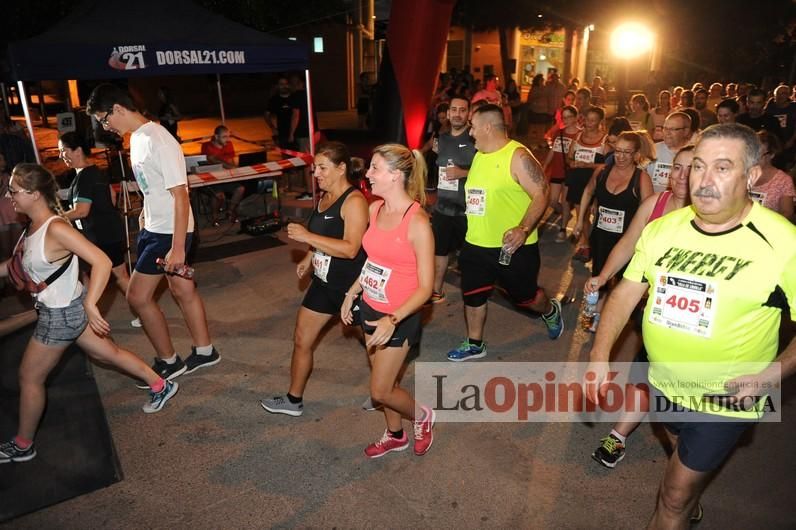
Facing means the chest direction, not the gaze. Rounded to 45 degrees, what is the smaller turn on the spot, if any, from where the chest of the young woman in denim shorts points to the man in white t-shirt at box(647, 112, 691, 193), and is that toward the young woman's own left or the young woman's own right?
approximately 180°

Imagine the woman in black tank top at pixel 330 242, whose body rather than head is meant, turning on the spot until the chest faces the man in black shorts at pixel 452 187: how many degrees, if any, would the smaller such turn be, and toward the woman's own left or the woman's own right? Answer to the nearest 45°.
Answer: approximately 180°

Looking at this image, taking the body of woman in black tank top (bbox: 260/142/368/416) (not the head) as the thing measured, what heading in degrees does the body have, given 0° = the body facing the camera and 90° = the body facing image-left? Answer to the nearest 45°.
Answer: approximately 45°

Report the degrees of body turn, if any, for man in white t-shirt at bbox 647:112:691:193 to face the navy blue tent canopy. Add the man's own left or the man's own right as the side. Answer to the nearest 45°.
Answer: approximately 45° to the man's own right

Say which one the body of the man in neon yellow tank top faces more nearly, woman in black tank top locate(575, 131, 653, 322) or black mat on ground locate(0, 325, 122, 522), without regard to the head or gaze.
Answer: the black mat on ground

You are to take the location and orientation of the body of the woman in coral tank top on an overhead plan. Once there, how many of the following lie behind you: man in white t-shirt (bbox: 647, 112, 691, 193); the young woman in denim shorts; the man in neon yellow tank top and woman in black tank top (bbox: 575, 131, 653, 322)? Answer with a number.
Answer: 3

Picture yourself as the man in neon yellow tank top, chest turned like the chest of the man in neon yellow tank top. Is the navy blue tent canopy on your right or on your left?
on your right

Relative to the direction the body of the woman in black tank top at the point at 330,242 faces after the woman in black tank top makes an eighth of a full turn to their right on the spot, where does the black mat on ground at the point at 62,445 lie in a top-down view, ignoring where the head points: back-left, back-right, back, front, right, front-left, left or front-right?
front

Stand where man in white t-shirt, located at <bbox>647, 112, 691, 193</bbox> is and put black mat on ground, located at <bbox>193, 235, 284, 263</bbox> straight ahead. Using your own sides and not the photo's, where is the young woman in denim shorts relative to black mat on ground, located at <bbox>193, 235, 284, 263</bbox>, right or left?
left

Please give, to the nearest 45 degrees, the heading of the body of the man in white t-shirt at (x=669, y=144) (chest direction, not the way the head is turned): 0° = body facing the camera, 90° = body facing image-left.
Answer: approximately 45°
